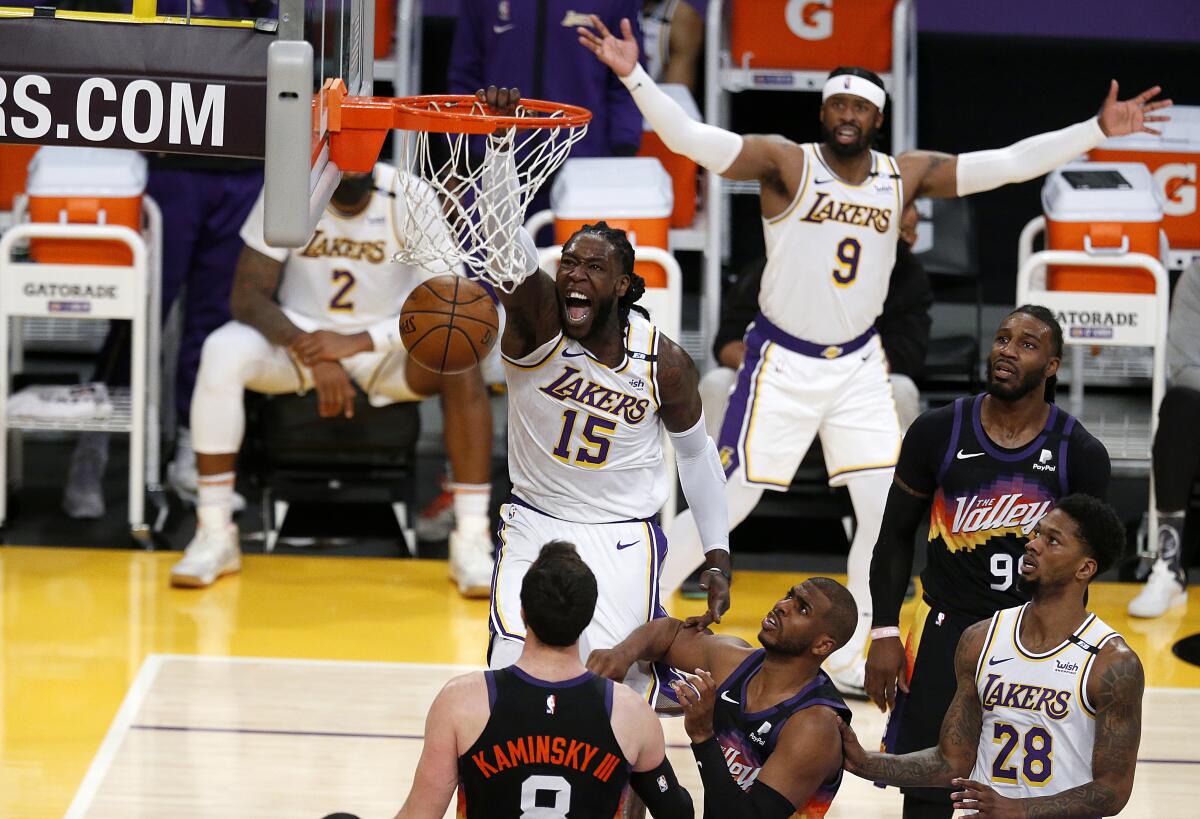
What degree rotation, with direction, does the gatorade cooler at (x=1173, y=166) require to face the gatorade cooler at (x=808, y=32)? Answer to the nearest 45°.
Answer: approximately 90° to its right

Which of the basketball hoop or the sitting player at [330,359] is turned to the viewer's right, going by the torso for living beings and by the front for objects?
the basketball hoop

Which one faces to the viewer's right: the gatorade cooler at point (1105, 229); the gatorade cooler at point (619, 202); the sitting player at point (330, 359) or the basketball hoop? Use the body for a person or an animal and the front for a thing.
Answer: the basketball hoop

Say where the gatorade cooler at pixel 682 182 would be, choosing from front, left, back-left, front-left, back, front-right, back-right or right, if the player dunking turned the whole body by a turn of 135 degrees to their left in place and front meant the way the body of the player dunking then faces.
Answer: front-left

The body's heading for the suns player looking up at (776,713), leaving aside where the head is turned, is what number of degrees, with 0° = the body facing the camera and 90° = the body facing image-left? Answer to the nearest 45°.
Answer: approximately 45°

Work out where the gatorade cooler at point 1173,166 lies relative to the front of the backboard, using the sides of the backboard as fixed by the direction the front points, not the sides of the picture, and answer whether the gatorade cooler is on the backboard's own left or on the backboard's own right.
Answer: on the backboard's own left

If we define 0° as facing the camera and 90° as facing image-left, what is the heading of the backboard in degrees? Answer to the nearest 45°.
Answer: approximately 270°

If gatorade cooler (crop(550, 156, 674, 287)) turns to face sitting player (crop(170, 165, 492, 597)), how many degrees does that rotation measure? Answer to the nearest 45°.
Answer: approximately 90° to its right

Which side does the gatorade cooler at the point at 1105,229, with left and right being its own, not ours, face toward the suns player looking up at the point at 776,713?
front

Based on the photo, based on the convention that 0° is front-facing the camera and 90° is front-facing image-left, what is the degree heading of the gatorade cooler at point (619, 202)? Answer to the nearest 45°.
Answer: approximately 0°

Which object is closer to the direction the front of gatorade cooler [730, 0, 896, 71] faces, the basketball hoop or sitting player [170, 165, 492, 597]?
the basketball hoop

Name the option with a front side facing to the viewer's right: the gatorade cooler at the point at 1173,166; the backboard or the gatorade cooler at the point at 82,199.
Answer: the backboard

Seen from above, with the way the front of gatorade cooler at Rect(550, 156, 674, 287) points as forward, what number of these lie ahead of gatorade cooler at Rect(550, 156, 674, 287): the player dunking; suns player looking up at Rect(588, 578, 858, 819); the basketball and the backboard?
4

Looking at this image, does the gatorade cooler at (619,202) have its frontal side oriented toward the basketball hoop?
yes
